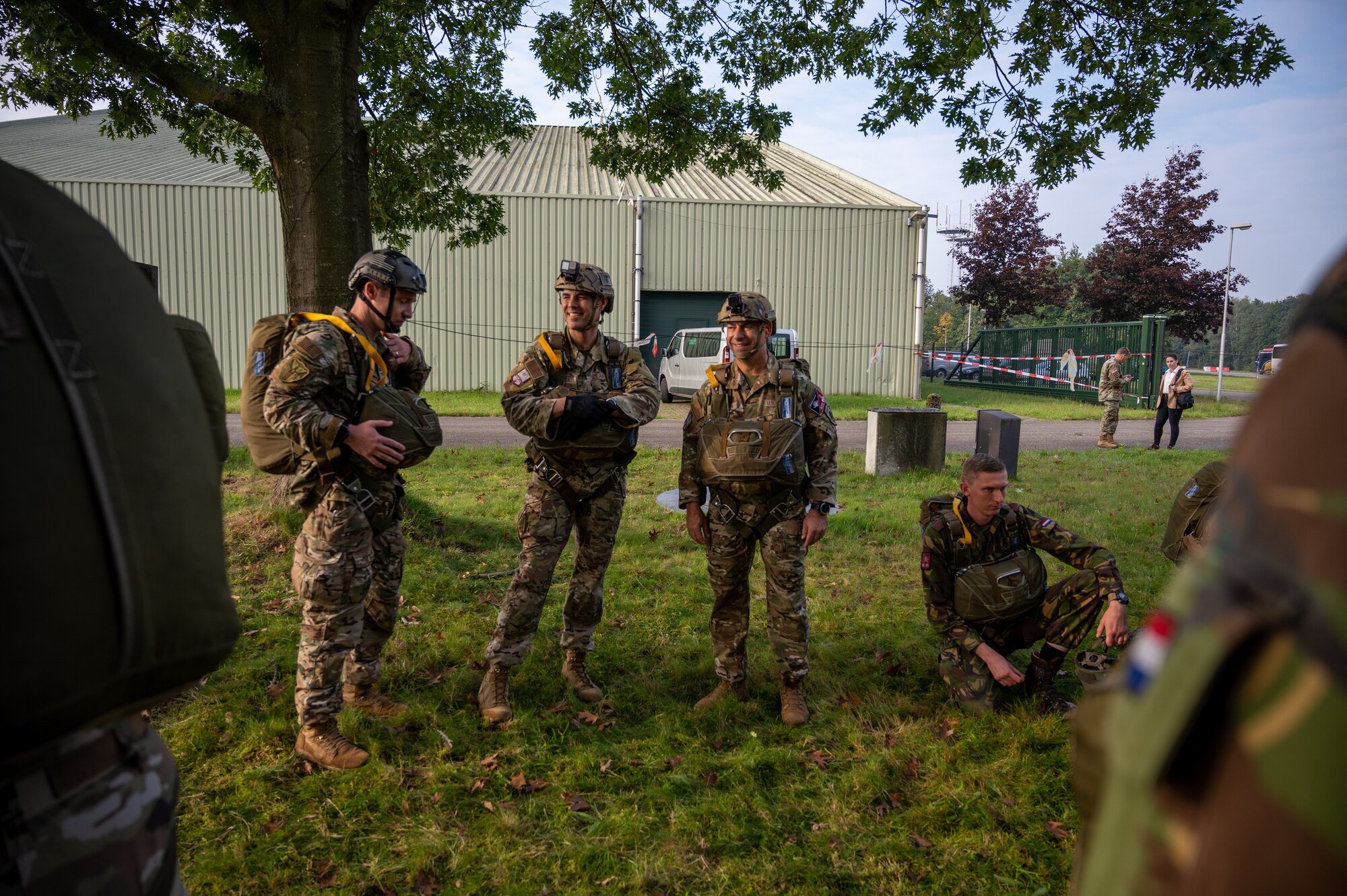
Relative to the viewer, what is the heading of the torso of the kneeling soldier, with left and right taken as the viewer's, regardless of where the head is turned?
facing the viewer and to the right of the viewer

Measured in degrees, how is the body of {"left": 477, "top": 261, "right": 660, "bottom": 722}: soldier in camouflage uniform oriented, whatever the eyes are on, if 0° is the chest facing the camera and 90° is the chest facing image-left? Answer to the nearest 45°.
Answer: approximately 0°

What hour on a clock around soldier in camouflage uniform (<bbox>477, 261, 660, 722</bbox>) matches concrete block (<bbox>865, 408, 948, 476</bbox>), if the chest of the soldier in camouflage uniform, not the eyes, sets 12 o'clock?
The concrete block is roughly at 7 o'clock from the soldier in camouflage uniform.

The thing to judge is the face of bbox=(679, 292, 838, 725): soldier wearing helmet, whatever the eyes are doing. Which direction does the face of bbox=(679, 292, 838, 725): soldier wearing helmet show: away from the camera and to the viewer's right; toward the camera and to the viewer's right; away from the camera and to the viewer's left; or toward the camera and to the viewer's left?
toward the camera and to the viewer's left

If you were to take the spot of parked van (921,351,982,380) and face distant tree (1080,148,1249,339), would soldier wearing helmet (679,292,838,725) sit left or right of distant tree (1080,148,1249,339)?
right

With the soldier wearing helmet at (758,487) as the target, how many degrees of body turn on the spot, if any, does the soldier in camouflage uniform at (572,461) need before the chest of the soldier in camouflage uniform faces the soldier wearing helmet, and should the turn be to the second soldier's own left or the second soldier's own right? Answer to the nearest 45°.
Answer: approximately 90° to the second soldier's own left

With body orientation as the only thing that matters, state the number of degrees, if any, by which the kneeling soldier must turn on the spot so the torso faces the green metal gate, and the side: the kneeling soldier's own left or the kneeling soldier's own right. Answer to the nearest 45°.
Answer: approximately 135° to the kneeling soldier's own left

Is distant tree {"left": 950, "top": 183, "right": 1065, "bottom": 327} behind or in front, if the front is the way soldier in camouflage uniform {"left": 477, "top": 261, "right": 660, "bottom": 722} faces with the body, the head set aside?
behind

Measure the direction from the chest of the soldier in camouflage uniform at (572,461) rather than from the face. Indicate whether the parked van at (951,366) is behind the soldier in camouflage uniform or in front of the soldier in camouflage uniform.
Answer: behind

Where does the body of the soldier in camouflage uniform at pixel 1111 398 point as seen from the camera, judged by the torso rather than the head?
to the viewer's right

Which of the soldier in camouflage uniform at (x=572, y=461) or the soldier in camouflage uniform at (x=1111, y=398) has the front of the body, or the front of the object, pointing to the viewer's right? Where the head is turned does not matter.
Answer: the soldier in camouflage uniform at (x=1111, y=398)

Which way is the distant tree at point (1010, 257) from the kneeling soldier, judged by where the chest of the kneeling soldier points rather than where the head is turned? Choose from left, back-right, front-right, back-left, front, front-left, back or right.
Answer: back-left

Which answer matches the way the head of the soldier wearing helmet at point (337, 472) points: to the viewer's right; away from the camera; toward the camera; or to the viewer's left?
to the viewer's right

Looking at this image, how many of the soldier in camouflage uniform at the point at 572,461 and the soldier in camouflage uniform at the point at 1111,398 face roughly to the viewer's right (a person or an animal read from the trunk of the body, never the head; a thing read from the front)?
1
